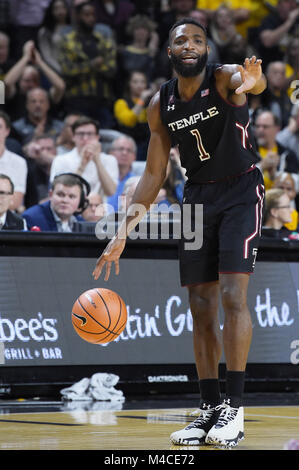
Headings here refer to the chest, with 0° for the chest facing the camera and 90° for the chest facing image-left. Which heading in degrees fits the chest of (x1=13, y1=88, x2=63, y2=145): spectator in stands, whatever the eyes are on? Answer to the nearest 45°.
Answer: approximately 0°

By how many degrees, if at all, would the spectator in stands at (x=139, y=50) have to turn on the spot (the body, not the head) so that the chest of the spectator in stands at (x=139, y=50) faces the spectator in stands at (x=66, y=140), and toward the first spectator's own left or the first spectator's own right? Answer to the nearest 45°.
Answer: approximately 45° to the first spectator's own right

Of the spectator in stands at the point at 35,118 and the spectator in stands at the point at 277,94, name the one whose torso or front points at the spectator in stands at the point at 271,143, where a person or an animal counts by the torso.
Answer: the spectator in stands at the point at 277,94

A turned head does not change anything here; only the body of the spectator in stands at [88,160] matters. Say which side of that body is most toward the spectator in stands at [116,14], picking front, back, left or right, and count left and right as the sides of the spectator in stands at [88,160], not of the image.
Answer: back

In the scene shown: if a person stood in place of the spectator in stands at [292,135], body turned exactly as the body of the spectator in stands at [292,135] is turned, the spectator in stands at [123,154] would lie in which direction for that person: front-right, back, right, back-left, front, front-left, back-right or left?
front-right

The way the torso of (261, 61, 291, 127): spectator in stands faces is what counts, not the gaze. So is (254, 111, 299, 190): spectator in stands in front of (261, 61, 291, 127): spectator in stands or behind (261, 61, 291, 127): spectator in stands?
in front
